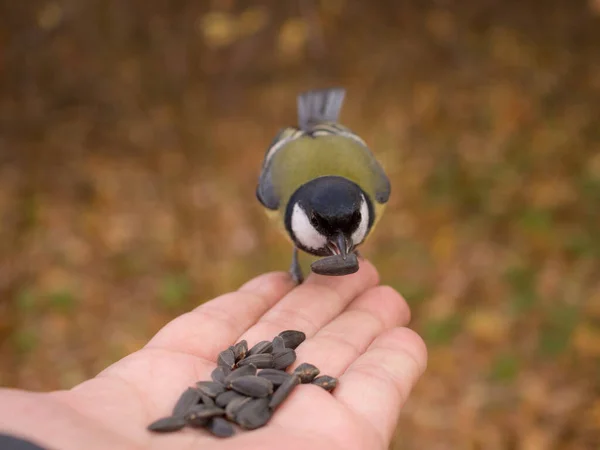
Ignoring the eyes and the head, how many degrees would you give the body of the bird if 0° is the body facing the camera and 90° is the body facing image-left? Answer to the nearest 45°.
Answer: approximately 0°
